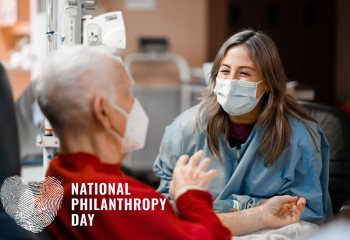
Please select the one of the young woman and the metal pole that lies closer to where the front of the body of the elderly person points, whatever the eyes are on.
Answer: the young woman

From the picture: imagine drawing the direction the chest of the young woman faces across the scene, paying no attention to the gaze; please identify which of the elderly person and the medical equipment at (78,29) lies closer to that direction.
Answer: the elderly person

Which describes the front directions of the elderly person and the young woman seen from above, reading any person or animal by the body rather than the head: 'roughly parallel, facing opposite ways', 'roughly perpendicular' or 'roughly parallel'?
roughly parallel, facing opposite ways

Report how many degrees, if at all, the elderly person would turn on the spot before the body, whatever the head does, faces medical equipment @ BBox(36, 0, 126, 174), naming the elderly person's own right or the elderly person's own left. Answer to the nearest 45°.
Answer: approximately 45° to the elderly person's own left

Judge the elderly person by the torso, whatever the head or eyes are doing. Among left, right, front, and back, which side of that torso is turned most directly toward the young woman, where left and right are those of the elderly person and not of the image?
front

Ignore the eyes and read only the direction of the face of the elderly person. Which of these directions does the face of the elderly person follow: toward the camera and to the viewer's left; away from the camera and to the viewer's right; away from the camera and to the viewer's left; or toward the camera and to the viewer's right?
away from the camera and to the viewer's right

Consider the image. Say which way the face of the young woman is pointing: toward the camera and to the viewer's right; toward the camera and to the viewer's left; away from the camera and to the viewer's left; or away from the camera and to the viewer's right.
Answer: toward the camera and to the viewer's left

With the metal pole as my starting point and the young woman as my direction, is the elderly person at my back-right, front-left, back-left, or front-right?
front-right

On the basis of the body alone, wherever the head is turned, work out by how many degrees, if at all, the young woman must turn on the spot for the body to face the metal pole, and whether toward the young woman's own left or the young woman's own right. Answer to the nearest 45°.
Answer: approximately 45° to the young woman's own right

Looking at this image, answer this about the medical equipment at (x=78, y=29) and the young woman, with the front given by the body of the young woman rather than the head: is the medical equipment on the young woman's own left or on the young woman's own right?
on the young woman's own right

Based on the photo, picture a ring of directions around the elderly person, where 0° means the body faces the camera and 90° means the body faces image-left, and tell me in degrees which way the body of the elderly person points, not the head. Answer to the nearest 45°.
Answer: approximately 225°
